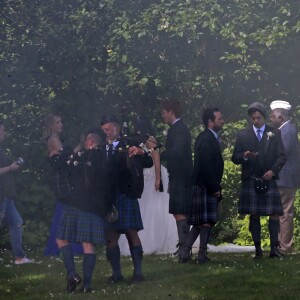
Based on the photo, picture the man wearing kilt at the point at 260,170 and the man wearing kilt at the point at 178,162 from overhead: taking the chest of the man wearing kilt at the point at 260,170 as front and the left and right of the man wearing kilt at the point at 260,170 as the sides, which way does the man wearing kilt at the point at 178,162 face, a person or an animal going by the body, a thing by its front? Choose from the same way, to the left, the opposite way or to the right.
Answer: to the right

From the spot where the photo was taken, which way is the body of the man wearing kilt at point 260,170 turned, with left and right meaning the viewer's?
facing the viewer

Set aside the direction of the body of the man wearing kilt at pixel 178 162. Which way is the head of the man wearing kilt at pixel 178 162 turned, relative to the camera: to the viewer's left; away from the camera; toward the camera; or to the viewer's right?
to the viewer's left

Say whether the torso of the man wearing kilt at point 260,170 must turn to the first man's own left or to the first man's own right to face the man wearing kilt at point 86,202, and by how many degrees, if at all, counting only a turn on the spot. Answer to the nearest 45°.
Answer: approximately 45° to the first man's own right

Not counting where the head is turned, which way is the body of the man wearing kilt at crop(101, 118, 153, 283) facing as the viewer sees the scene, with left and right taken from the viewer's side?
facing the viewer and to the left of the viewer

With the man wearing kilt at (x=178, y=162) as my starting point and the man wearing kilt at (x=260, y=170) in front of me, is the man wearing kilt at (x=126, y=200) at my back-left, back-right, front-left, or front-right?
back-right

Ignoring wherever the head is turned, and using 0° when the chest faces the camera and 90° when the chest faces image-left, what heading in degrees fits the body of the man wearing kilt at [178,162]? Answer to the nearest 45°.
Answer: approximately 90°

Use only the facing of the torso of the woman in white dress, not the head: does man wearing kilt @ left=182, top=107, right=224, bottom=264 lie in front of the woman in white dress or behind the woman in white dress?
behind

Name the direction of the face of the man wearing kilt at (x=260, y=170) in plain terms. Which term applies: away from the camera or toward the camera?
toward the camera

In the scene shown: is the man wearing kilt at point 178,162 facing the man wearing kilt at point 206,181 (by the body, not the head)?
no
